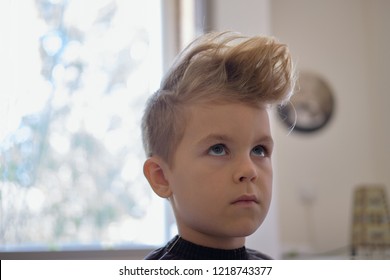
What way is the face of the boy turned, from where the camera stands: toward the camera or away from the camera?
toward the camera

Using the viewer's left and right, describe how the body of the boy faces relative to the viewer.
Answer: facing the viewer and to the right of the viewer
